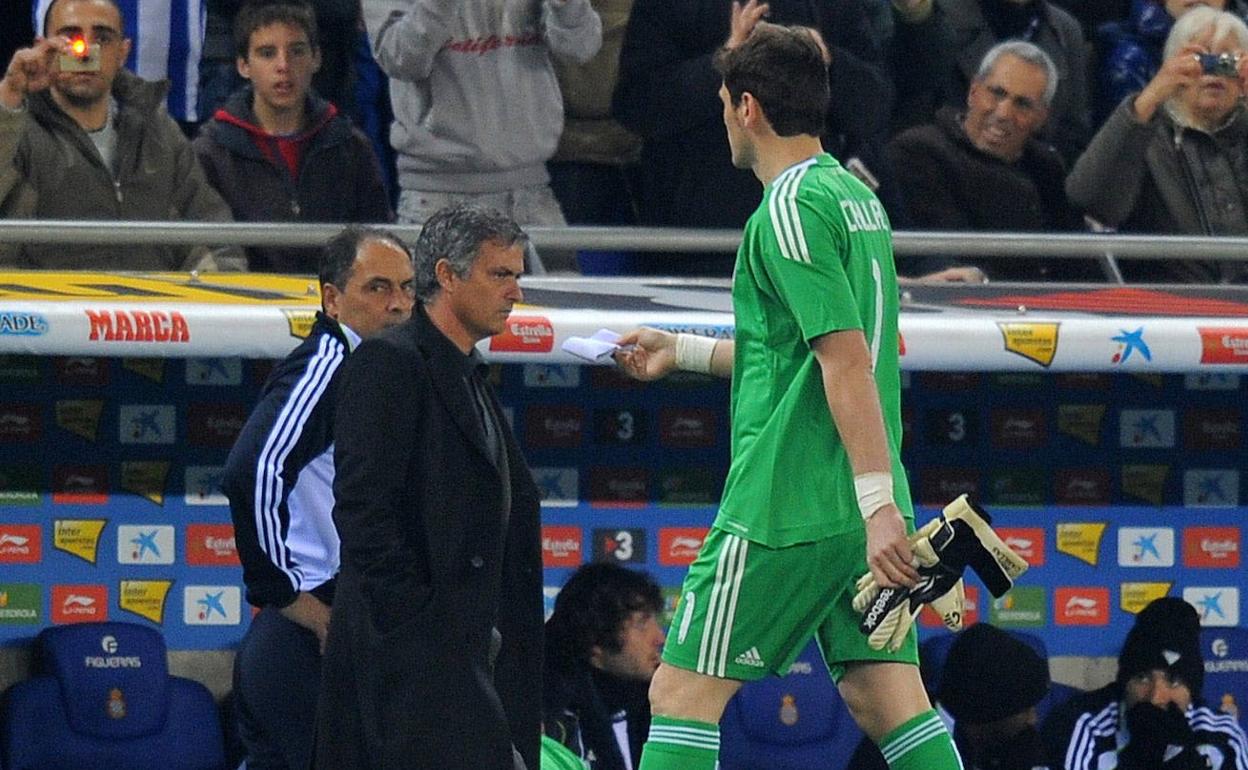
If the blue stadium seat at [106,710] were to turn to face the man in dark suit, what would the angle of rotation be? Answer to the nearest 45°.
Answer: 0° — it already faces them

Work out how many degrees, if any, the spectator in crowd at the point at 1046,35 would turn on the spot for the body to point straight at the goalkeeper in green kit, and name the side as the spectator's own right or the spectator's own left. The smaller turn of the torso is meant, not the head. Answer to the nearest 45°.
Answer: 0° — they already face them

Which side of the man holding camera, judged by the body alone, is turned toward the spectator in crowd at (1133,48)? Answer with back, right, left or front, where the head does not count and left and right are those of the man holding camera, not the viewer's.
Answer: left

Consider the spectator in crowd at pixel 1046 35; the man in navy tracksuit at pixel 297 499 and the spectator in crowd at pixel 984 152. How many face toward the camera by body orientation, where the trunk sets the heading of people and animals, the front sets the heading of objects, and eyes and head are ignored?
2

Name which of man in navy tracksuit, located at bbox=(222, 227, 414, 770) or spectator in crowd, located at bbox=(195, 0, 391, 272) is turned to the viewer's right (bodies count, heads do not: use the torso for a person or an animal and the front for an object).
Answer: the man in navy tracksuit
